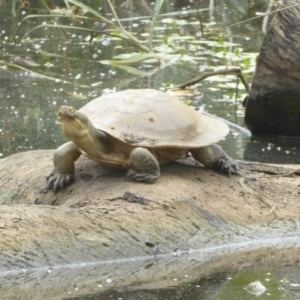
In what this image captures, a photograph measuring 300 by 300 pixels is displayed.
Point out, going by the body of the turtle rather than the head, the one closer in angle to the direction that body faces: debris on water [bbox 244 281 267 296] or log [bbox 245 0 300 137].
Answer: the debris on water

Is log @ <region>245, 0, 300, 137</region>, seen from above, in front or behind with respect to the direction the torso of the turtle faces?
behind

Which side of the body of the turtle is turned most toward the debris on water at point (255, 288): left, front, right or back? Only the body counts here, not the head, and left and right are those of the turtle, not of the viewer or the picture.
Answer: left

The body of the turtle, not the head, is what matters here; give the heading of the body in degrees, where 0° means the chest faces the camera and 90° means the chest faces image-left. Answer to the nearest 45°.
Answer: approximately 45°
